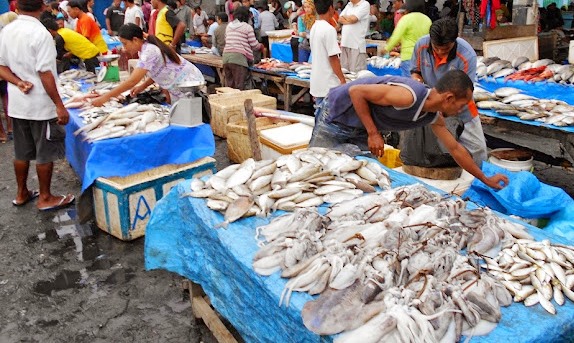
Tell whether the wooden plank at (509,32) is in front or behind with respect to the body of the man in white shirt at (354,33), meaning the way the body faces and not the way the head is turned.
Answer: behind

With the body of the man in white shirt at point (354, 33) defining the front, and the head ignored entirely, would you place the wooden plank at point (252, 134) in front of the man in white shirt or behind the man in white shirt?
in front

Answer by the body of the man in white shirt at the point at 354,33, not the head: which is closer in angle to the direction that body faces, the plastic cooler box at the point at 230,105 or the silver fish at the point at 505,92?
the plastic cooler box

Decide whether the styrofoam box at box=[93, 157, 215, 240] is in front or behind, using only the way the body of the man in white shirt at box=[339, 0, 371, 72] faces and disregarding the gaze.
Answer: in front

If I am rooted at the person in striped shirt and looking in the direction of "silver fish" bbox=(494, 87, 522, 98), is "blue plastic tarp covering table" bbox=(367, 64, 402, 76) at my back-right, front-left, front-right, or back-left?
front-left

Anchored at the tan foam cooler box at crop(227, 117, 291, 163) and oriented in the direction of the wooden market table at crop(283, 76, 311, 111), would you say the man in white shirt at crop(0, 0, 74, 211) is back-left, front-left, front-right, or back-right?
back-left

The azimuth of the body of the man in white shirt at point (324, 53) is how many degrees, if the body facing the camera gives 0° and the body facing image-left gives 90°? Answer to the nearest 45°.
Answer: approximately 225°

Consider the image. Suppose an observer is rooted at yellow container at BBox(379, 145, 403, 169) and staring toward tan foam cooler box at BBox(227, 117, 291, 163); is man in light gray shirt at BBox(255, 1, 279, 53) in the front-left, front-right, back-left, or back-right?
front-right
